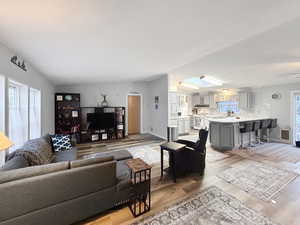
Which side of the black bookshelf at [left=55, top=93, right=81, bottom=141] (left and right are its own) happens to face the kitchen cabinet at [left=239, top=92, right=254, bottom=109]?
left

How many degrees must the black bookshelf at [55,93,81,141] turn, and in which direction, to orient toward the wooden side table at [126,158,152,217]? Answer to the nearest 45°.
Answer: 0° — it already faces it

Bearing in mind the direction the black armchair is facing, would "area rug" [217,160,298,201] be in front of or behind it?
behind

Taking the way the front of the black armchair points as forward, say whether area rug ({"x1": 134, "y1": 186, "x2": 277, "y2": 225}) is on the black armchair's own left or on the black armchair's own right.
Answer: on the black armchair's own left

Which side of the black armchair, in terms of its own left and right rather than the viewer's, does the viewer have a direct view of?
left

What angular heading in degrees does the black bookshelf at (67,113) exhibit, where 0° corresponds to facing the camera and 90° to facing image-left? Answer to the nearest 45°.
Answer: approximately 0°

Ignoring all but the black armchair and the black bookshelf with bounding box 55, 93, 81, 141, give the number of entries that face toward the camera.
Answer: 1

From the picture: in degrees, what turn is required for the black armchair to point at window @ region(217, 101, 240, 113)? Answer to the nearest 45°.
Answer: approximately 90° to its right
